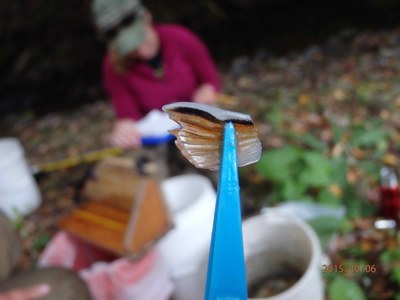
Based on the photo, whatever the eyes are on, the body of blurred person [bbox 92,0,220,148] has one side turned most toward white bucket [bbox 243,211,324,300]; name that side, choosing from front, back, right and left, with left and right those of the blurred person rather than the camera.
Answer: front

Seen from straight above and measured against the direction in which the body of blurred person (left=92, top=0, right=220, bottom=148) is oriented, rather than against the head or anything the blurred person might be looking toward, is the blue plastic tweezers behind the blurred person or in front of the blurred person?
in front

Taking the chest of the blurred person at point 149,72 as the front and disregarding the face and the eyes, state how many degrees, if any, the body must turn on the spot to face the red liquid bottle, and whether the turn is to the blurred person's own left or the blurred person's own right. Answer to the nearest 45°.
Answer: approximately 45° to the blurred person's own left

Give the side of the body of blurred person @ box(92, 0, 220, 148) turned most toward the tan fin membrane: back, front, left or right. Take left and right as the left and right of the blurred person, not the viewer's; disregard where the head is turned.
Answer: front

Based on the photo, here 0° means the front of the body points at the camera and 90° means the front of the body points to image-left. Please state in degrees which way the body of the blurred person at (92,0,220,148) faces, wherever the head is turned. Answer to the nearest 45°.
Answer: approximately 0°

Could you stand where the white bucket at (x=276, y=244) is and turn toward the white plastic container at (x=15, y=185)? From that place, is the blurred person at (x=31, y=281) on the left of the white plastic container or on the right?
left

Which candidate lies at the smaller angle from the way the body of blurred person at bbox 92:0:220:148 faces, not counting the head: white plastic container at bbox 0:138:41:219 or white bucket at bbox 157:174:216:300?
the white bucket

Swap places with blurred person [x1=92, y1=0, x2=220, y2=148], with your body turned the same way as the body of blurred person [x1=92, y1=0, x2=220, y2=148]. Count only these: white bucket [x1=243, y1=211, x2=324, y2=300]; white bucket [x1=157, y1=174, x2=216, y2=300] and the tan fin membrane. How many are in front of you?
3

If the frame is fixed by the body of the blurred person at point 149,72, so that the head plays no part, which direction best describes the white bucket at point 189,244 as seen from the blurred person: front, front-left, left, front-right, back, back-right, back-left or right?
front

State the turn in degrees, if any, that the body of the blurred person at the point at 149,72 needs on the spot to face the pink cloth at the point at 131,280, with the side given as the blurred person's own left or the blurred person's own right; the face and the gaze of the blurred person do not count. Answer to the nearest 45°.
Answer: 0° — they already face it
